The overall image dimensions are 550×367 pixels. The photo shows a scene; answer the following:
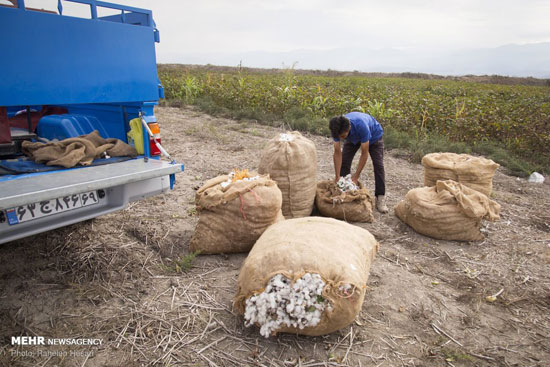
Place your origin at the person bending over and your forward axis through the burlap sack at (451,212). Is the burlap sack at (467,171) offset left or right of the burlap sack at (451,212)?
left

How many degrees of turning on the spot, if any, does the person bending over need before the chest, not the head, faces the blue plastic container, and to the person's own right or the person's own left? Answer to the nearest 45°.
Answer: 0° — they already face it

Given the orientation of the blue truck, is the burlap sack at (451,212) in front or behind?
behind

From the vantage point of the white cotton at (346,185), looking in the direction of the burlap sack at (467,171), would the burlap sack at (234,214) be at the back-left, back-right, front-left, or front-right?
back-right

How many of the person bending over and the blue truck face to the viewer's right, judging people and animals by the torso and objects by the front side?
0

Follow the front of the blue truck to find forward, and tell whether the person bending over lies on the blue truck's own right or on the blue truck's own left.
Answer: on the blue truck's own right

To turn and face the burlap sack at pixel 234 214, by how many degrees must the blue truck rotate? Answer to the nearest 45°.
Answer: approximately 135° to its right

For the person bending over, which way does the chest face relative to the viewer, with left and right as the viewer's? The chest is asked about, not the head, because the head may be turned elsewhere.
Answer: facing the viewer and to the left of the viewer

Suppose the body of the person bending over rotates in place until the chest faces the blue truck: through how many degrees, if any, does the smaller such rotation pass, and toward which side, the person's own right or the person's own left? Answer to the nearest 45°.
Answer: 0° — they already face it

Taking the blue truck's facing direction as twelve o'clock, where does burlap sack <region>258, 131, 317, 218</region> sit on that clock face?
The burlap sack is roughly at 4 o'clock from the blue truck.

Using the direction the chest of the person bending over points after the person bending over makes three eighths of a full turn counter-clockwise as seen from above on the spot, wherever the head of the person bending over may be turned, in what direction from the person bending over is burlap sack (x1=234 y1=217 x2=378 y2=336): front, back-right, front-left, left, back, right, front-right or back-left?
right

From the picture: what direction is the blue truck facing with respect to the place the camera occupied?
facing away from the viewer and to the left of the viewer

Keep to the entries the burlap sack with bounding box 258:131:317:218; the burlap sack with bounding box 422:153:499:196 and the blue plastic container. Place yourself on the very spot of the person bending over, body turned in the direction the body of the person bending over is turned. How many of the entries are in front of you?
2

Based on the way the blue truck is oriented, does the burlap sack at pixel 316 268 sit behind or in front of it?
behind

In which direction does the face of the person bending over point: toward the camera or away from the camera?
toward the camera
